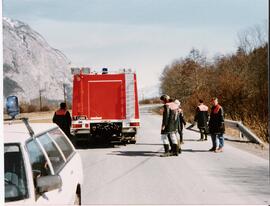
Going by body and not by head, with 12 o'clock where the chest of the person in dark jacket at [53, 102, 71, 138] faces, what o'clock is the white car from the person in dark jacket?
The white car is roughly at 6 o'clock from the person in dark jacket.

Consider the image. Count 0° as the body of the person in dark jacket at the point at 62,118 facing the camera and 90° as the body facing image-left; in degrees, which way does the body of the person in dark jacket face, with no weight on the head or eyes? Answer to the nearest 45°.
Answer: approximately 180°

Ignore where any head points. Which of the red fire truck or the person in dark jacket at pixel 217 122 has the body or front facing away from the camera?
the red fire truck

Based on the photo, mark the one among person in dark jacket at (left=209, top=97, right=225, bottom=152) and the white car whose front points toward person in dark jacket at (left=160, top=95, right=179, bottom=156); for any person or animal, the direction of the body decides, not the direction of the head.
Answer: person in dark jacket at (left=209, top=97, right=225, bottom=152)

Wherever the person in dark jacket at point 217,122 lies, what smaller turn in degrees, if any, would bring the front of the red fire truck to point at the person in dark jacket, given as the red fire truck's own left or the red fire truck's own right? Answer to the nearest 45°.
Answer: approximately 135° to the red fire truck's own right

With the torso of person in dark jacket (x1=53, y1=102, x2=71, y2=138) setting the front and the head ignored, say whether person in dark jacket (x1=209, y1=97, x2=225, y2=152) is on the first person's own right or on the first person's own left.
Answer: on the first person's own right

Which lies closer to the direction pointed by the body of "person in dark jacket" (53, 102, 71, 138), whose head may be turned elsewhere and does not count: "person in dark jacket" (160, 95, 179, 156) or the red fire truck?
the red fire truck

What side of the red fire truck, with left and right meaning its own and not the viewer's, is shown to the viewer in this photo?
back

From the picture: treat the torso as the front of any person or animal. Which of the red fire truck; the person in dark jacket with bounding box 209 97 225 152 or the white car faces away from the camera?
the red fire truck

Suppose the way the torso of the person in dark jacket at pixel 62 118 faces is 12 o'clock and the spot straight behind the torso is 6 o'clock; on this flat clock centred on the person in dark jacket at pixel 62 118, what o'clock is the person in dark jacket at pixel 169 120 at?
the person in dark jacket at pixel 169 120 is roughly at 4 o'clock from the person in dark jacket at pixel 62 118.
